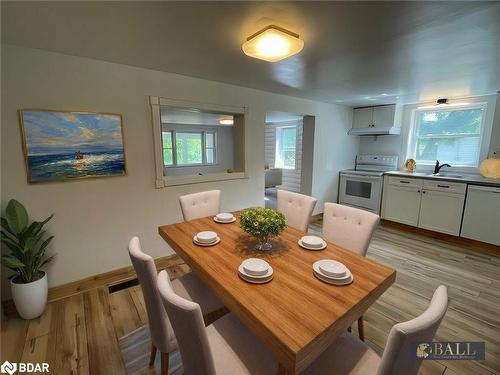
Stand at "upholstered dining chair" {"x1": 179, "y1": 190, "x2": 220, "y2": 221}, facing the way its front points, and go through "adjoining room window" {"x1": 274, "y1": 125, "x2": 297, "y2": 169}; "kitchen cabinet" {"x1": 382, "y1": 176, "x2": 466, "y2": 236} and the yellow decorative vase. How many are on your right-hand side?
0

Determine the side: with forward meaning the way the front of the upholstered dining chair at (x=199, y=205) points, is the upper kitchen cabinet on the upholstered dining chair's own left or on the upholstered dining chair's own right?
on the upholstered dining chair's own left

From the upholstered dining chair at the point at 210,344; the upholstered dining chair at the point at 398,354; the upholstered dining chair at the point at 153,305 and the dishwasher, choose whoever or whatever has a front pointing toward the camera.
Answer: the dishwasher

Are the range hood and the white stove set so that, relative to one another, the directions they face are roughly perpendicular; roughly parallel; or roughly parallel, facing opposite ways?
roughly parallel

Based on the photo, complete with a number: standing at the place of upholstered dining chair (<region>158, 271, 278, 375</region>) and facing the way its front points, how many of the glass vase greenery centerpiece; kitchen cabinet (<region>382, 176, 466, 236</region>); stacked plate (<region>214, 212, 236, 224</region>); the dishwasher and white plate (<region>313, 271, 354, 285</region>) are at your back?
0

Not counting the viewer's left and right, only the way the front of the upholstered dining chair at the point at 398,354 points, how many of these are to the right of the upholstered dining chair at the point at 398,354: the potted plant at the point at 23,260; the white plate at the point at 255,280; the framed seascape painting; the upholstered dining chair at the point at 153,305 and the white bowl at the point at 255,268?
0

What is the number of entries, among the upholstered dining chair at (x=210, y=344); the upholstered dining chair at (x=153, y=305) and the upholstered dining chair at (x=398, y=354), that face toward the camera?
0

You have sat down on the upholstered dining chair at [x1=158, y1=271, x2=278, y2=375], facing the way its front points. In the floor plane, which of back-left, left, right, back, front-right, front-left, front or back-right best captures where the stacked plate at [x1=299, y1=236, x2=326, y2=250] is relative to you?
front

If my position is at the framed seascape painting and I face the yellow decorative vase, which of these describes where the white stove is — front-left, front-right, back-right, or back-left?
front-left

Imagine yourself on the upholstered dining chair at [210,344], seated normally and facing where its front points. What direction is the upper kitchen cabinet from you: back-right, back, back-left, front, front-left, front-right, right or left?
front

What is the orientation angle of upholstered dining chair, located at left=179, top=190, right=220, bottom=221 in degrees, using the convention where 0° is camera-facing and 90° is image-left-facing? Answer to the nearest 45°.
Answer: approximately 315°

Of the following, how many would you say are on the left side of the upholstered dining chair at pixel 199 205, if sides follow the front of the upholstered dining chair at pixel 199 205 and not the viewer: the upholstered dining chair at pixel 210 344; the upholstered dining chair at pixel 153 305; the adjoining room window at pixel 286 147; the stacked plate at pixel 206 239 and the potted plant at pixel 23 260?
1

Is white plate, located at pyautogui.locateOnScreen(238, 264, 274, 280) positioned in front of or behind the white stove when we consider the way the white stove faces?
in front

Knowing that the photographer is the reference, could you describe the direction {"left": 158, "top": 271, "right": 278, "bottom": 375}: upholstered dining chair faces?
facing away from the viewer and to the right of the viewer

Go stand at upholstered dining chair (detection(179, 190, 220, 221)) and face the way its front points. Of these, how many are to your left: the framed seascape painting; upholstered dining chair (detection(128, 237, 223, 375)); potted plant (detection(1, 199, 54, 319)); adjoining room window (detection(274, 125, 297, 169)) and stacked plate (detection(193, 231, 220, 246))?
1

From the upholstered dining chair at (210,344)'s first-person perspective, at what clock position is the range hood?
The range hood is roughly at 12 o'clock from the upholstered dining chair.

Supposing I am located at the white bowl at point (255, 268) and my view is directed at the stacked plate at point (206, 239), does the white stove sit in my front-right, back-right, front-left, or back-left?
front-right

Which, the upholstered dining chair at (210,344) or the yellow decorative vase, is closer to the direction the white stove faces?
the upholstered dining chair

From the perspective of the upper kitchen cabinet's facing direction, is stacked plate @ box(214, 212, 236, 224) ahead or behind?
ahead
